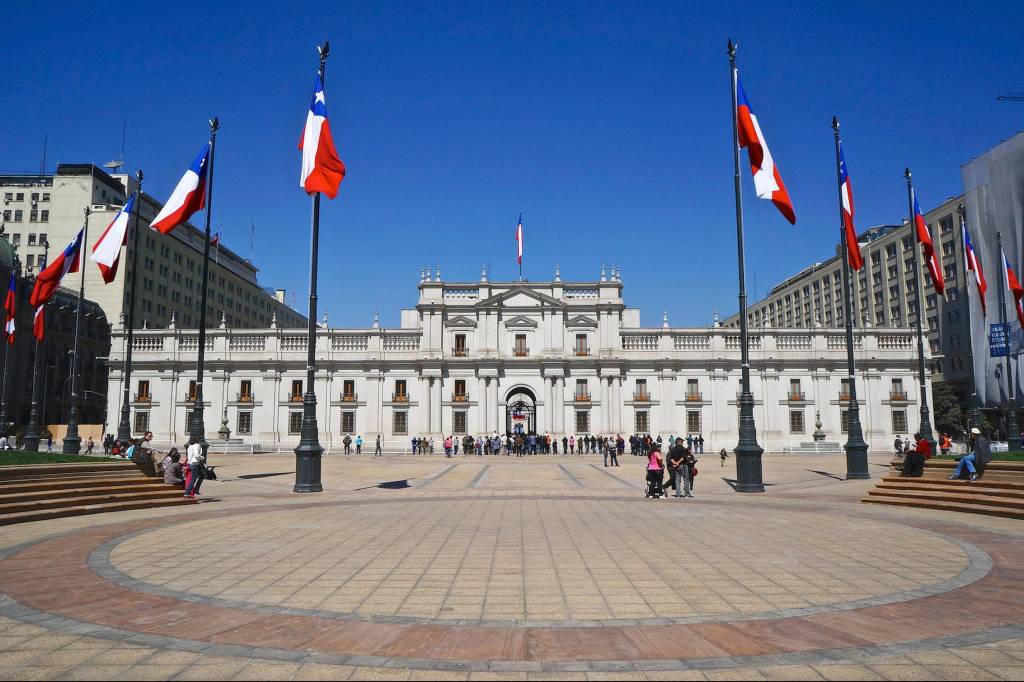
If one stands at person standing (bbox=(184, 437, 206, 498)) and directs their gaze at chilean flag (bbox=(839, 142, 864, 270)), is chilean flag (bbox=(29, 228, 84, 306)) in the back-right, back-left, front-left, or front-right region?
back-left

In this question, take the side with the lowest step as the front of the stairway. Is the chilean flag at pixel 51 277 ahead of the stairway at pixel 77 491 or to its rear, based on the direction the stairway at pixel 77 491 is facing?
to the rear

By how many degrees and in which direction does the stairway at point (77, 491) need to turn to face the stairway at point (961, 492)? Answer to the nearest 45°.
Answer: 0° — it already faces it

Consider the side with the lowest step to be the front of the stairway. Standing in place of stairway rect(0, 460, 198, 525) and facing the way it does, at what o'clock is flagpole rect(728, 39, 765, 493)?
The flagpole is roughly at 11 o'clock from the stairway.

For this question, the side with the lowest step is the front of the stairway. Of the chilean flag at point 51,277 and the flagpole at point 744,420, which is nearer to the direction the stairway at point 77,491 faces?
the flagpole

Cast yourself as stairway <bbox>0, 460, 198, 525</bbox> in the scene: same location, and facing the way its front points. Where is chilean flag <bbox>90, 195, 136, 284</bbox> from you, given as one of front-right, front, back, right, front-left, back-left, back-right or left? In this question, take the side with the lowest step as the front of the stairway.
back-left

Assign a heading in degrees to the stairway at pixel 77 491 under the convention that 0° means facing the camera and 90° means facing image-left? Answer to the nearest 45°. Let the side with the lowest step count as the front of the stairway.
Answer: approximately 315°

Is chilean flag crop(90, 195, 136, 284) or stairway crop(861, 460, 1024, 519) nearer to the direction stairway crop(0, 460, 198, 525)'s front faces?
the stairway

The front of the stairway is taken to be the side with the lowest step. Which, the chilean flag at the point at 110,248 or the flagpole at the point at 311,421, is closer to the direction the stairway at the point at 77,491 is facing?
the flagpole
